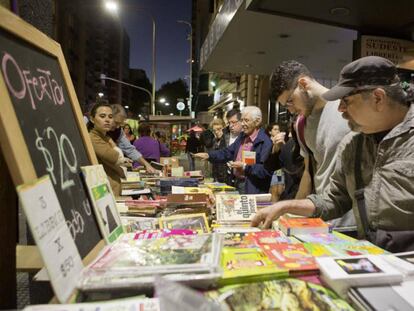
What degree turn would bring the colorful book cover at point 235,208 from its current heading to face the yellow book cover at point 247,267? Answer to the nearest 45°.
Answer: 0° — it already faces it

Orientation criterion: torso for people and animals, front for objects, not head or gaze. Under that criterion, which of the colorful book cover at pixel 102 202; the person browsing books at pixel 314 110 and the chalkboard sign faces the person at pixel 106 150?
the person browsing books at pixel 314 110

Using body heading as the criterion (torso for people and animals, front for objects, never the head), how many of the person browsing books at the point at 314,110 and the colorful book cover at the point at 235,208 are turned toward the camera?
1

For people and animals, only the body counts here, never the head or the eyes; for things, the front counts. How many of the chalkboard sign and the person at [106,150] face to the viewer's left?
0

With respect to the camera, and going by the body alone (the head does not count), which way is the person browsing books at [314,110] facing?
to the viewer's left

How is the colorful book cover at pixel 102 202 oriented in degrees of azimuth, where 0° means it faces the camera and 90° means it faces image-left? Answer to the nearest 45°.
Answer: approximately 315°

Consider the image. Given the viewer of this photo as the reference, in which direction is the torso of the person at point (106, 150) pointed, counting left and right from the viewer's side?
facing the viewer and to the right of the viewer

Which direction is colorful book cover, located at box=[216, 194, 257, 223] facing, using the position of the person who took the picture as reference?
facing the viewer

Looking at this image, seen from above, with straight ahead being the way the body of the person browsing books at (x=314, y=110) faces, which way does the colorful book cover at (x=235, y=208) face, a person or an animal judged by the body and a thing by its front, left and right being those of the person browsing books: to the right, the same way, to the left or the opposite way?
to the left

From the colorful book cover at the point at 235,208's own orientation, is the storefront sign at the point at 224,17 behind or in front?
behind

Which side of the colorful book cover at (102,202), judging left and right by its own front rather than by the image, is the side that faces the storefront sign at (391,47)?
left

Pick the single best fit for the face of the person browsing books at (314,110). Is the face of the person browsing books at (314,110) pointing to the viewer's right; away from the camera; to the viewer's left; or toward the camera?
to the viewer's left
